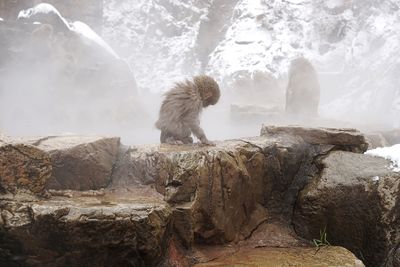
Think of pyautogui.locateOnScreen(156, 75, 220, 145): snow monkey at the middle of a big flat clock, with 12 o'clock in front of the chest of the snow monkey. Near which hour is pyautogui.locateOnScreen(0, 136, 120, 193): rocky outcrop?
The rocky outcrop is roughly at 5 o'clock from the snow monkey.

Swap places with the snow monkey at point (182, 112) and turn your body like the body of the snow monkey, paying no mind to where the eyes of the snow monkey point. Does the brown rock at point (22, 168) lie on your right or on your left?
on your right

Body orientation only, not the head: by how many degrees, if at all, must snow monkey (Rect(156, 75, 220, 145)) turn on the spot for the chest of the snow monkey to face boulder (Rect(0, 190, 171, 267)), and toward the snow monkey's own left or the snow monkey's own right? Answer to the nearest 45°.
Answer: approximately 90° to the snow monkey's own right

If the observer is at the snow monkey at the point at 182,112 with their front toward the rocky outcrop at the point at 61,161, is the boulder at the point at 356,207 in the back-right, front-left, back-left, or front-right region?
back-left

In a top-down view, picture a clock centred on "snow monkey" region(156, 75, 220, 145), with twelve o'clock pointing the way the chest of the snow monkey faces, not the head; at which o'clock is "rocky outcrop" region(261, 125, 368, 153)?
The rocky outcrop is roughly at 12 o'clock from the snow monkey.

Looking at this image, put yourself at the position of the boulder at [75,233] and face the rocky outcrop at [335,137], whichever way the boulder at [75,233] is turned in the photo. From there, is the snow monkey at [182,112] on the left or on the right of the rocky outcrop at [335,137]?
left

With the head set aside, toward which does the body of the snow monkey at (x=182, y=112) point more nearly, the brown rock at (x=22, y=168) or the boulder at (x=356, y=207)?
the boulder

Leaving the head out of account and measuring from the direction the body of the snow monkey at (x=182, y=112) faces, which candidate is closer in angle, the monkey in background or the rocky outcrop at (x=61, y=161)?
the monkey in background

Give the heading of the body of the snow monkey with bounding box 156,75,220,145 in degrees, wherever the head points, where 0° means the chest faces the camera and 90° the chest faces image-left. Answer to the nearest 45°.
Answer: approximately 270°

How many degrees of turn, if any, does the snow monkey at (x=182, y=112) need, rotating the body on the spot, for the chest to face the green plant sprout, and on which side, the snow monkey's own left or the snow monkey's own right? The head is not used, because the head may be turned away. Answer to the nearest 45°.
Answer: approximately 45° to the snow monkey's own right
